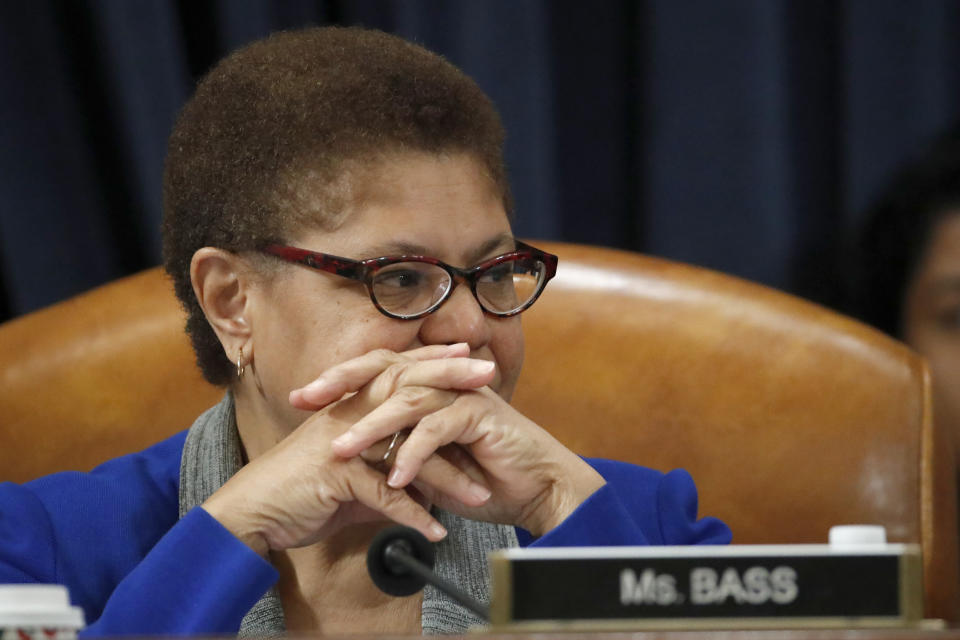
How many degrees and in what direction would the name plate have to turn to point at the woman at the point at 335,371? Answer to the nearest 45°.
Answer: approximately 135° to its right

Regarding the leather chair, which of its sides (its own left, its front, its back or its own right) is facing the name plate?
front

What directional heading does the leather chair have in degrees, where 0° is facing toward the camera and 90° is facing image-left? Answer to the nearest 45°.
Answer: approximately 0°

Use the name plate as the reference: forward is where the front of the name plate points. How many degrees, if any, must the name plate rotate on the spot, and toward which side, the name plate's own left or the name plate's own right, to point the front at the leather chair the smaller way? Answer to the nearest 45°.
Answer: approximately 180°

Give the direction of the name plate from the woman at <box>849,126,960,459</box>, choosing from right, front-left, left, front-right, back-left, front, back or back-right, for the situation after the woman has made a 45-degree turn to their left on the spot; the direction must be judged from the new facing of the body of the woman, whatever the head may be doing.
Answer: right

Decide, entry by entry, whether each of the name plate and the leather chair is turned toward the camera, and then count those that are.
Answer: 2

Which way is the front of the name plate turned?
toward the camera

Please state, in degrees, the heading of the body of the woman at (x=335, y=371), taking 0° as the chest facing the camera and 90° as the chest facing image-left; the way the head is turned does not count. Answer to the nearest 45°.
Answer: approximately 315°

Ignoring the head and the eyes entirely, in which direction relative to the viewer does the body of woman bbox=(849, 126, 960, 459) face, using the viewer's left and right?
facing the viewer and to the right of the viewer

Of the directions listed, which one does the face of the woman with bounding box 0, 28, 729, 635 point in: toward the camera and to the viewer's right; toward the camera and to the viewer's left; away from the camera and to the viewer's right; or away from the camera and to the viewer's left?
toward the camera and to the viewer's right
